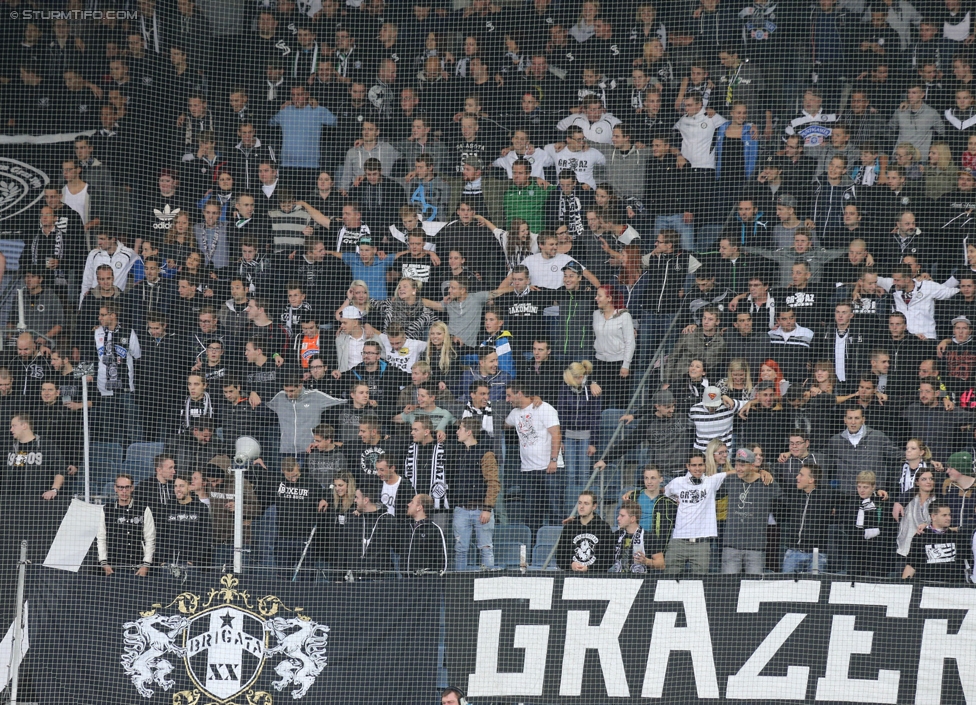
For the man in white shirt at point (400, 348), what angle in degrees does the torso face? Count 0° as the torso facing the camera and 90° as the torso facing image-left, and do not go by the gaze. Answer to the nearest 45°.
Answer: approximately 0°

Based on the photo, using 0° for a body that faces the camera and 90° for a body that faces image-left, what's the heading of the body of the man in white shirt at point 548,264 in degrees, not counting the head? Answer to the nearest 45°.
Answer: approximately 0°

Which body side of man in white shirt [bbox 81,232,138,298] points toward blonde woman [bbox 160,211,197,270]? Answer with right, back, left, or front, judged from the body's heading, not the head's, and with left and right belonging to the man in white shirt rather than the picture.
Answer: left

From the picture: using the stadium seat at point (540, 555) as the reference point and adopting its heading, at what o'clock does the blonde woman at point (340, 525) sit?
The blonde woman is roughly at 3 o'clock from the stadium seat.

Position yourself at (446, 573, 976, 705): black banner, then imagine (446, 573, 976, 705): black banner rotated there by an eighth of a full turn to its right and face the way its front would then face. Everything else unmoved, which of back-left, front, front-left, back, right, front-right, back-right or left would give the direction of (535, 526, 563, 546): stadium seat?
right

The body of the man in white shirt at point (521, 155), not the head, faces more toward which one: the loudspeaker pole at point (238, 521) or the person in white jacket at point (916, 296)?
the loudspeaker pole

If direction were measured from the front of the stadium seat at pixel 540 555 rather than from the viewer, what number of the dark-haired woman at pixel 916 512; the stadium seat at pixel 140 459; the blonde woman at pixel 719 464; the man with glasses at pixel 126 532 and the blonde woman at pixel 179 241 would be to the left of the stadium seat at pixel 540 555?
2

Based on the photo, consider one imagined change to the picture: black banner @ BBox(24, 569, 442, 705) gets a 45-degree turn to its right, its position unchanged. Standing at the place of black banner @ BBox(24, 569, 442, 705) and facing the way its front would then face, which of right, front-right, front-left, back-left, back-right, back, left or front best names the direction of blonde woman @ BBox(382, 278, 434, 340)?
back

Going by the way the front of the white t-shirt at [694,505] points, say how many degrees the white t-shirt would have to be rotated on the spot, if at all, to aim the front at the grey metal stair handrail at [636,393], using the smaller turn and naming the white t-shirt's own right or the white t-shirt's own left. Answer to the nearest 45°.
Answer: approximately 135° to the white t-shirt's own right

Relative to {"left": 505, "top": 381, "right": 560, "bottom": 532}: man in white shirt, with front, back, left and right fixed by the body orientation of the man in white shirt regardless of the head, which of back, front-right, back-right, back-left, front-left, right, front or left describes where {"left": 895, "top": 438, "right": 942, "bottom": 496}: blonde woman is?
back-left
